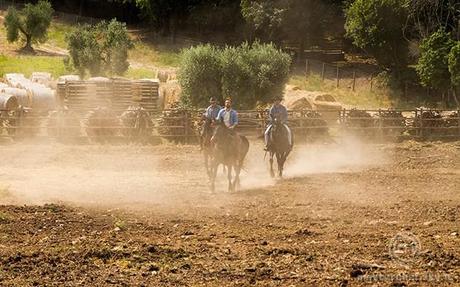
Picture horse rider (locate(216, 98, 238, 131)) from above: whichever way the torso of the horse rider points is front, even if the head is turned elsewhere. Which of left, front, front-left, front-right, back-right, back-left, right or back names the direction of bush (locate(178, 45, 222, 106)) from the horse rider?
back-right

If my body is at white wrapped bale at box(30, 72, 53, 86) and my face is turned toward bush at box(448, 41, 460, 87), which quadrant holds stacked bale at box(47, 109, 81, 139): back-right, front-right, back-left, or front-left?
front-right

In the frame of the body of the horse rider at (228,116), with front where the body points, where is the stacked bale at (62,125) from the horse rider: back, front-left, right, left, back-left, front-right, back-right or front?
right

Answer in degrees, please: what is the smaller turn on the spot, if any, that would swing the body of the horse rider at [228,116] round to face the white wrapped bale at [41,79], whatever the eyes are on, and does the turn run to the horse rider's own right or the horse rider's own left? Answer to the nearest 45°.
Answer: approximately 90° to the horse rider's own right

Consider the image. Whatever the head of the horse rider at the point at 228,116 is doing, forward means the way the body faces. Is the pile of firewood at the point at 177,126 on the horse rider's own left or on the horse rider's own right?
on the horse rider's own right

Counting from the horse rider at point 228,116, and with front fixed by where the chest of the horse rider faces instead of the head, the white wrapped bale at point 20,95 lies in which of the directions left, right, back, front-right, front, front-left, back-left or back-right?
right

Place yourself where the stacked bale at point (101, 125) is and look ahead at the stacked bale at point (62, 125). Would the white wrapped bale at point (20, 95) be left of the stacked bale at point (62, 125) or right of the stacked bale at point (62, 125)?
right

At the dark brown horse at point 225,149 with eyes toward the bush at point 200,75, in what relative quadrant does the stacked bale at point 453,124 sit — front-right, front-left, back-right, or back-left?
front-right
